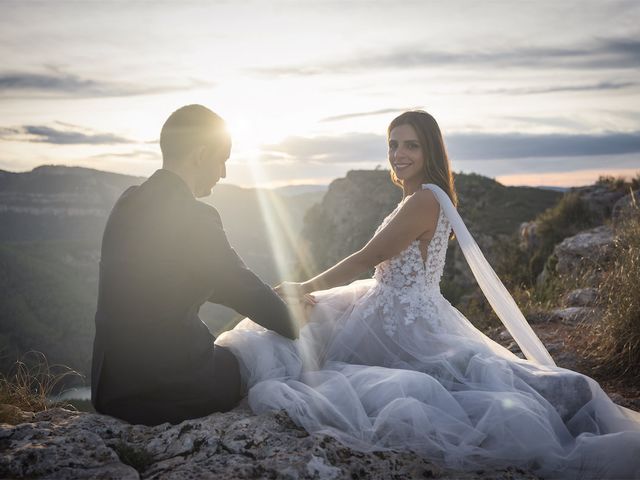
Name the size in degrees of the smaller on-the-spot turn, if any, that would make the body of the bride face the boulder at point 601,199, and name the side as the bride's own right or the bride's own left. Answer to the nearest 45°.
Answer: approximately 90° to the bride's own right

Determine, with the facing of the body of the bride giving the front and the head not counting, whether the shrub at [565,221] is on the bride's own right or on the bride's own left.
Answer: on the bride's own right

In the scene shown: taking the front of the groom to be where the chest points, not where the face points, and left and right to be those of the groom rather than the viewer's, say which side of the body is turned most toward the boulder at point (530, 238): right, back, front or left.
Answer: front

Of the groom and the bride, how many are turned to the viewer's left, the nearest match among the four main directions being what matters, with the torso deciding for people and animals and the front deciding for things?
1

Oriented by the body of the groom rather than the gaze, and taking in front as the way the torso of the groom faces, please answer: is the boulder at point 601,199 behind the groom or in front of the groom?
in front

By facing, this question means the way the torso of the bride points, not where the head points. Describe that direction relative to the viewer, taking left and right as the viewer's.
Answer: facing to the left of the viewer

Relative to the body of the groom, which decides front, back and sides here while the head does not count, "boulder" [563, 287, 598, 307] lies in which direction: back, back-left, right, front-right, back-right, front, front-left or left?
front

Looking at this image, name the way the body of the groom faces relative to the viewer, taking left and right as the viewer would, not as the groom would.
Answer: facing away from the viewer and to the right of the viewer

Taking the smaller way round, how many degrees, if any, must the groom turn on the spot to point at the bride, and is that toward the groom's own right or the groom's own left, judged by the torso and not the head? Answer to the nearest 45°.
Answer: approximately 45° to the groom's own right

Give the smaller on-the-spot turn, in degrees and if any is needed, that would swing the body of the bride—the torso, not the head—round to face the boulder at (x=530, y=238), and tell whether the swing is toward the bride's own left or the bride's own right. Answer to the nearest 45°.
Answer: approximately 90° to the bride's own right

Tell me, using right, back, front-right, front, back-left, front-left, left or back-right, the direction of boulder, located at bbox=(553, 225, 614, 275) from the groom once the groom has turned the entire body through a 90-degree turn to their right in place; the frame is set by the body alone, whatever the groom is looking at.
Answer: left

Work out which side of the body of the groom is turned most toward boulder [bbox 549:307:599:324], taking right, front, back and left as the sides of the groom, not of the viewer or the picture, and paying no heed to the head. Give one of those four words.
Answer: front
